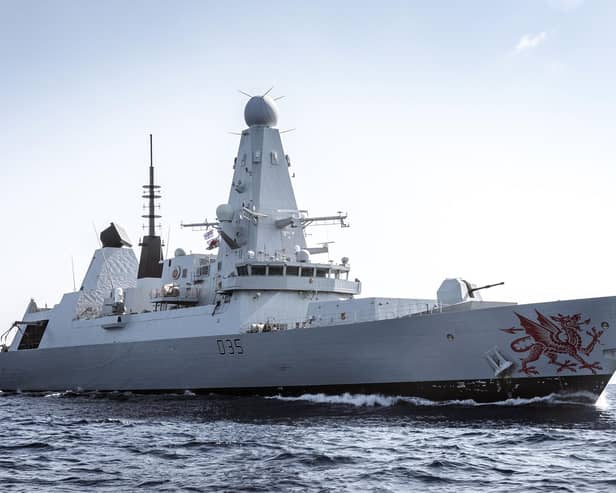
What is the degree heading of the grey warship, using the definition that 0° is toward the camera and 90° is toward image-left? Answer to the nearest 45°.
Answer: approximately 315°
